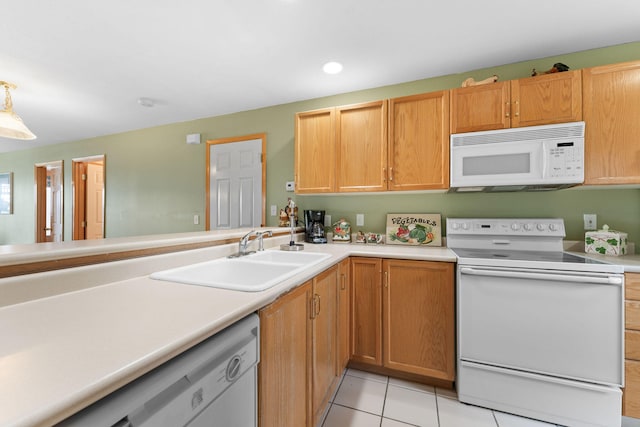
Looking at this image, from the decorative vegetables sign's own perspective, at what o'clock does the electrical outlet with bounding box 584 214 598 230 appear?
The electrical outlet is roughly at 9 o'clock from the decorative vegetables sign.

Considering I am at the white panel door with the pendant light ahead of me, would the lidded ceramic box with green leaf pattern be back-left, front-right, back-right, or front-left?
back-left

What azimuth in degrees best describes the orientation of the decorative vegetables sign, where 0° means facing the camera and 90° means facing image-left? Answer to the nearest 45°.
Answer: approximately 0°

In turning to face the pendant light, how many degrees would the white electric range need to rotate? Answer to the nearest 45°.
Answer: approximately 45° to its right

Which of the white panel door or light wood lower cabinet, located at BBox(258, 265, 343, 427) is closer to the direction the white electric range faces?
the light wood lower cabinet

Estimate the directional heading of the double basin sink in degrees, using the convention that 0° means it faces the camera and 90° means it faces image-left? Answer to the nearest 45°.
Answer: approximately 315°
